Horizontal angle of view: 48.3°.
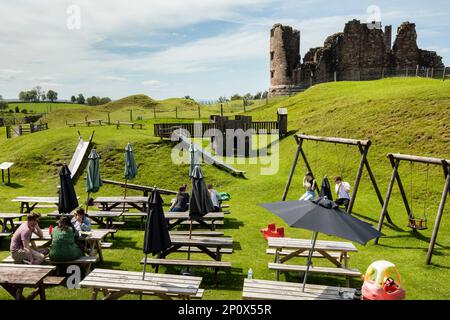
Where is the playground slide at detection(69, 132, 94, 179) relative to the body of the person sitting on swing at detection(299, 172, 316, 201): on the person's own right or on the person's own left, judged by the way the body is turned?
on the person's own right

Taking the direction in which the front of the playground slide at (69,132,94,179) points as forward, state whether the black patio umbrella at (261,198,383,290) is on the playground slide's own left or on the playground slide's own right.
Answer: on the playground slide's own left

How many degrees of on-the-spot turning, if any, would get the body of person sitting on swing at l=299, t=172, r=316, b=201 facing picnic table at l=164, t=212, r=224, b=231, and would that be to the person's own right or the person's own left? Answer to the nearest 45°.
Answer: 0° — they already face it

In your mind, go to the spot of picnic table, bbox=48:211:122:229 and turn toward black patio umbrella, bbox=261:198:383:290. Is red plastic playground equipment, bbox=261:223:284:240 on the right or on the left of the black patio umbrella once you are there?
left

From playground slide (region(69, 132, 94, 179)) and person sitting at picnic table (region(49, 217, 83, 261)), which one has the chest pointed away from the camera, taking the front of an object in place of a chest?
the person sitting at picnic table

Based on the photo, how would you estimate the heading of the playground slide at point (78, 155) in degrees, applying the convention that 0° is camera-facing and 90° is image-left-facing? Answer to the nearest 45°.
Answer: approximately 45°

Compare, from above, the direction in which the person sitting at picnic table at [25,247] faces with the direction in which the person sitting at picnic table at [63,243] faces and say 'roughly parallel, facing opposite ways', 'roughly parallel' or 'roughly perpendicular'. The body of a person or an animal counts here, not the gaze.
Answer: roughly perpendicular

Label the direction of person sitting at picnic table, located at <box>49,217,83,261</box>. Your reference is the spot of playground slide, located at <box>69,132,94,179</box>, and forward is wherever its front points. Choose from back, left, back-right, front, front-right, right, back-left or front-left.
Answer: front-left

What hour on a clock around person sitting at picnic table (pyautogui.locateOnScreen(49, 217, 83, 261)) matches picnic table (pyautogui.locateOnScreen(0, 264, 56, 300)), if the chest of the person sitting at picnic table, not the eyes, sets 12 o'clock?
The picnic table is roughly at 7 o'clock from the person sitting at picnic table.

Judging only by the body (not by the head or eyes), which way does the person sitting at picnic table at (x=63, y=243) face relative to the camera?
away from the camera

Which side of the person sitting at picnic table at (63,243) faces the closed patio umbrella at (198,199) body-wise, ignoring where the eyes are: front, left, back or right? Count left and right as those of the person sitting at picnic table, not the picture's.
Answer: right

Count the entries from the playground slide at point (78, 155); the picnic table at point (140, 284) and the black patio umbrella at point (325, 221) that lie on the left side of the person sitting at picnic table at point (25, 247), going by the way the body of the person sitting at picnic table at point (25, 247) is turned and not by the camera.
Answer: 1

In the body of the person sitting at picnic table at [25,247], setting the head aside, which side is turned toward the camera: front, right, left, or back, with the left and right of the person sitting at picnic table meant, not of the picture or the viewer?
right

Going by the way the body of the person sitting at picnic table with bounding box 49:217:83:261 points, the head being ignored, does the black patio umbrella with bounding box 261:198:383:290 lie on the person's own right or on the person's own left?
on the person's own right

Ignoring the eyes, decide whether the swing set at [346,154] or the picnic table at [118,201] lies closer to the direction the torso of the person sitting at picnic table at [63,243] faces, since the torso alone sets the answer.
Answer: the picnic table

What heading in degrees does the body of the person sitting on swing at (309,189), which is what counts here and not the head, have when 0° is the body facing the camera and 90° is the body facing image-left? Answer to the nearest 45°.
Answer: approximately 45°
